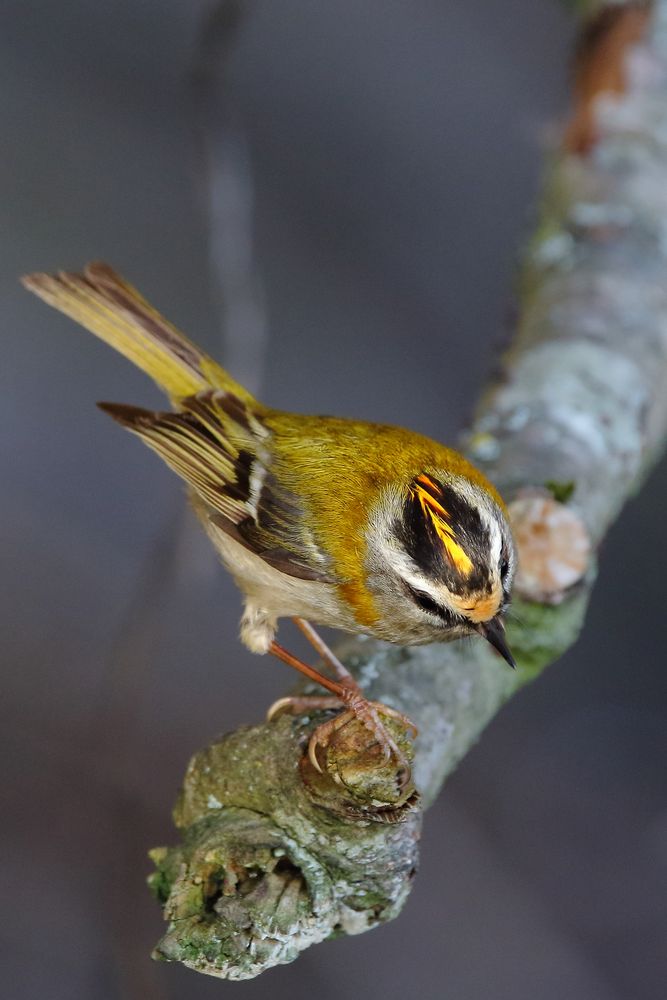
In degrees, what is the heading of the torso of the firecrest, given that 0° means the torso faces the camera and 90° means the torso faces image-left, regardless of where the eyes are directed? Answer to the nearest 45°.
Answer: approximately 315°
